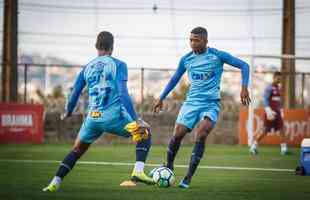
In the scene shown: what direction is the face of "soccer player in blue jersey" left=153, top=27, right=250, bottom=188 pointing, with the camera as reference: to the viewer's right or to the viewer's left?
to the viewer's left

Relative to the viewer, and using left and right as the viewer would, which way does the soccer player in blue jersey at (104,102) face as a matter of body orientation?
facing away from the viewer and to the right of the viewer

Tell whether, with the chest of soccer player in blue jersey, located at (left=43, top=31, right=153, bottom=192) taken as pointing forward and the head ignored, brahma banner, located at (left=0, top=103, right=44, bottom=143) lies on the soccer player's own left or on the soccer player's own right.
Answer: on the soccer player's own left

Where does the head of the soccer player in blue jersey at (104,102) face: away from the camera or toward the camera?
away from the camera

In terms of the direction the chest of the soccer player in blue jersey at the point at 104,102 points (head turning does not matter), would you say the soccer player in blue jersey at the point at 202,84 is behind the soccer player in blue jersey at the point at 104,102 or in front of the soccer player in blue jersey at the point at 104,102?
in front
